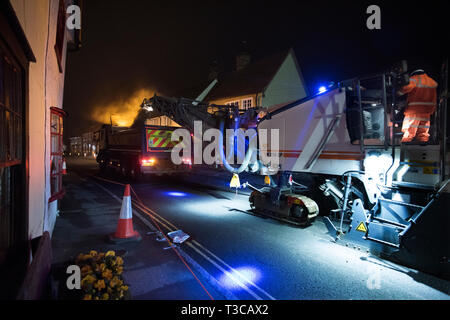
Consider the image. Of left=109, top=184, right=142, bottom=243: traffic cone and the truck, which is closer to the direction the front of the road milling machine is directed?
the truck

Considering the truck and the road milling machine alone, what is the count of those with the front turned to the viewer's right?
0

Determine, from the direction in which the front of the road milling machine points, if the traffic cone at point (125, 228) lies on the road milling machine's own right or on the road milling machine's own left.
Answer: on the road milling machine's own left

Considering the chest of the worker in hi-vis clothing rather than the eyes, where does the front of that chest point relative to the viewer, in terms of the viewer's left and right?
facing away from the viewer and to the left of the viewer

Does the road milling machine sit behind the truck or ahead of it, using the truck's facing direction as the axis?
behind

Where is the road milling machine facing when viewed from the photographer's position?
facing away from the viewer and to the left of the viewer

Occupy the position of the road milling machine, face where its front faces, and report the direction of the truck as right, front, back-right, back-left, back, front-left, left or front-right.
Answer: front

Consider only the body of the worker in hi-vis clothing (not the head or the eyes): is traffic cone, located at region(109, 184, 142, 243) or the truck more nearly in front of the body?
the truck

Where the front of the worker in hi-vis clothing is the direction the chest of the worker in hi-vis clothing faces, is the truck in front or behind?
in front

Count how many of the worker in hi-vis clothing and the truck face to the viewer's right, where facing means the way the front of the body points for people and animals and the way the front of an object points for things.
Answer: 0

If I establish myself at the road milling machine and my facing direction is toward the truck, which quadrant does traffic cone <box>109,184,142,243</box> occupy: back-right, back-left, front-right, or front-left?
front-left

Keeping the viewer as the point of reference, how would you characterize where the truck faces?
facing away from the viewer and to the left of the viewer
